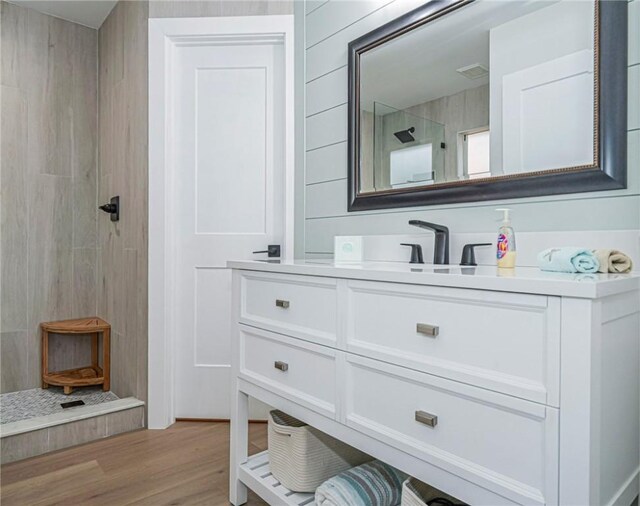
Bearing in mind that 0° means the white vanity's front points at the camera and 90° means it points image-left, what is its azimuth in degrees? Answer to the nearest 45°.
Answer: approximately 45°

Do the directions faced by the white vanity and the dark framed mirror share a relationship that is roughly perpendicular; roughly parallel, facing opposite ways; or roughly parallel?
roughly parallel

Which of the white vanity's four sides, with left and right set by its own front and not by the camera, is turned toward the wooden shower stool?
right

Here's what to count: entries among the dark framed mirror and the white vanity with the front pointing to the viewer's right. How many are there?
0

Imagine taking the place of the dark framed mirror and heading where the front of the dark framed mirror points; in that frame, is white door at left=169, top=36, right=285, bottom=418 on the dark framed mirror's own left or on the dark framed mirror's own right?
on the dark framed mirror's own right

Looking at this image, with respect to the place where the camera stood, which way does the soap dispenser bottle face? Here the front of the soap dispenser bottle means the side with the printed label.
facing the viewer and to the left of the viewer

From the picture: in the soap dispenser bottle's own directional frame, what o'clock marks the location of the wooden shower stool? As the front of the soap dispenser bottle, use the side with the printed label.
The wooden shower stool is roughly at 2 o'clock from the soap dispenser bottle.

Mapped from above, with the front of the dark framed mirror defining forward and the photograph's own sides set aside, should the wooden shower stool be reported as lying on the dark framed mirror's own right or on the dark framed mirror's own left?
on the dark framed mirror's own right

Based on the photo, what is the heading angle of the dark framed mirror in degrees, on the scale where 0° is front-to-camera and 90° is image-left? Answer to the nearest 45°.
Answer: approximately 45°
